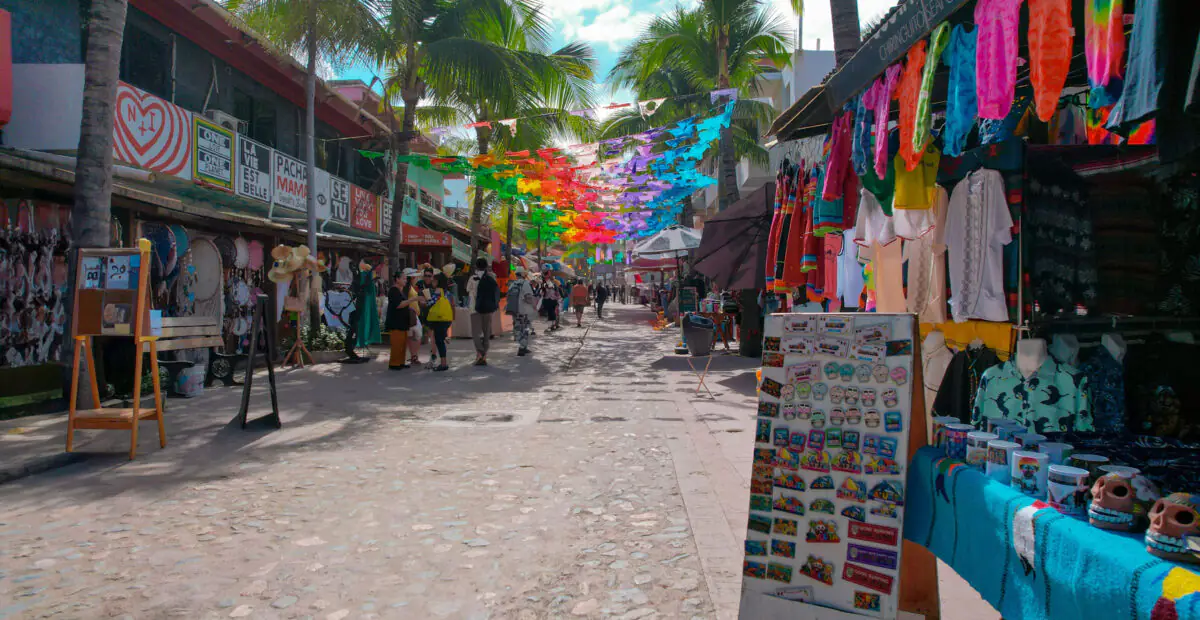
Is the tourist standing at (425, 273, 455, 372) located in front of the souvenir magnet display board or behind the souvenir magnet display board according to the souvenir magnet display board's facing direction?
behind

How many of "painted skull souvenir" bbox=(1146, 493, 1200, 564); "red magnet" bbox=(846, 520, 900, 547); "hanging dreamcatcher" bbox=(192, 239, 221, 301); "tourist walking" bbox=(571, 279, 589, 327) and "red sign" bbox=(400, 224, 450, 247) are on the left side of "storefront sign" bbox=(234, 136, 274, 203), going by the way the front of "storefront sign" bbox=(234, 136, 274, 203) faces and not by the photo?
2

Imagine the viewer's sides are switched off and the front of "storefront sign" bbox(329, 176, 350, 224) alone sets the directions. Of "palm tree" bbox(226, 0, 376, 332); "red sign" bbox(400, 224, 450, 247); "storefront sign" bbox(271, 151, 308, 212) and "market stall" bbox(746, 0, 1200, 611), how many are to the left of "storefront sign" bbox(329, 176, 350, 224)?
1

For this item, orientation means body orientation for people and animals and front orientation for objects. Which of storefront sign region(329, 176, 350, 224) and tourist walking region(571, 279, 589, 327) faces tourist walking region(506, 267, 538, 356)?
the storefront sign

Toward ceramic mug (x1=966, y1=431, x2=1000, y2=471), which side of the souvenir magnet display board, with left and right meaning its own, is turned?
left

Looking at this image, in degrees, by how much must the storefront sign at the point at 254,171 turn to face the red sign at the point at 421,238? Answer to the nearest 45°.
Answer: approximately 90° to its left

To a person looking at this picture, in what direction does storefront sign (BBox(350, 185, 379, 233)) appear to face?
facing the viewer and to the right of the viewer

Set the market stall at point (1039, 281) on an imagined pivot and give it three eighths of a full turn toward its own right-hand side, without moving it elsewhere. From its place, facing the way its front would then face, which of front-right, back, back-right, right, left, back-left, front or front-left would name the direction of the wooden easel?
left

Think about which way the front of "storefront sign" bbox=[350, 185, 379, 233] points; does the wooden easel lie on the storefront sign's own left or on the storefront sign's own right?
on the storefront sign's own right
